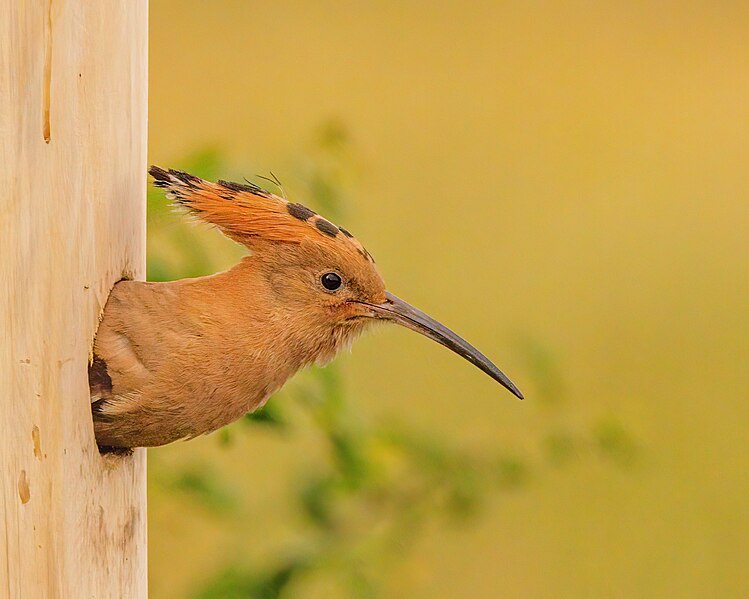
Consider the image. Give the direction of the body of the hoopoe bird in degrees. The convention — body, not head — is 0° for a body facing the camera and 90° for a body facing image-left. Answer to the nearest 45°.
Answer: approximately 270°
